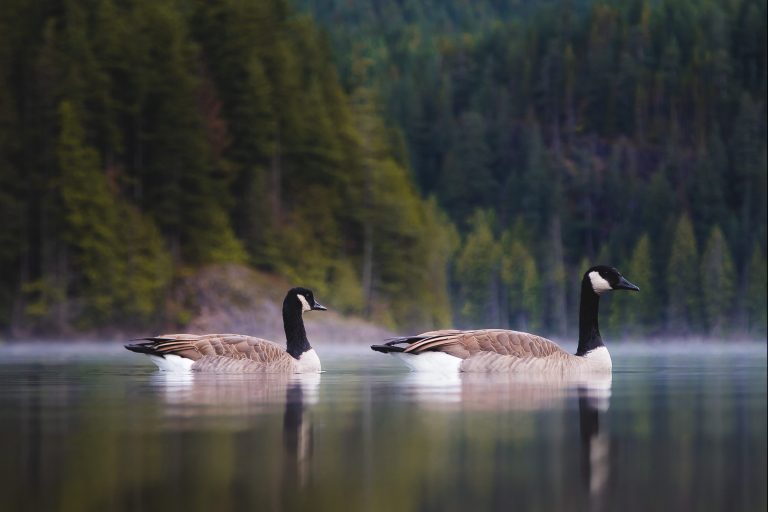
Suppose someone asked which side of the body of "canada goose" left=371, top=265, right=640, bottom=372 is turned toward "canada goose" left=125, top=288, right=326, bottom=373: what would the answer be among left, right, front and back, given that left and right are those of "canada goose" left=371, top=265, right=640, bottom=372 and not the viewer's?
back

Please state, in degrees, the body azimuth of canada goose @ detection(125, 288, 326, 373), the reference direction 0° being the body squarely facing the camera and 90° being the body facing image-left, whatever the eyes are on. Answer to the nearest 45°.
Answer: approximately 270°

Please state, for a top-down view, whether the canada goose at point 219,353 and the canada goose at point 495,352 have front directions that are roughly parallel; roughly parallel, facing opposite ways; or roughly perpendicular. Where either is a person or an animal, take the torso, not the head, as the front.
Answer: roughly parallel

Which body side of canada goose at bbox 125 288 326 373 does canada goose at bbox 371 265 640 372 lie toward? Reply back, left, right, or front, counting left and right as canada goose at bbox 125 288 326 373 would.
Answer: front

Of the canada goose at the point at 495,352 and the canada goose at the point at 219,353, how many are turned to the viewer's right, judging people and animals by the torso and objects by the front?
2

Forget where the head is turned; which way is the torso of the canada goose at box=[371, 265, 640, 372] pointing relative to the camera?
to the viewer's right
